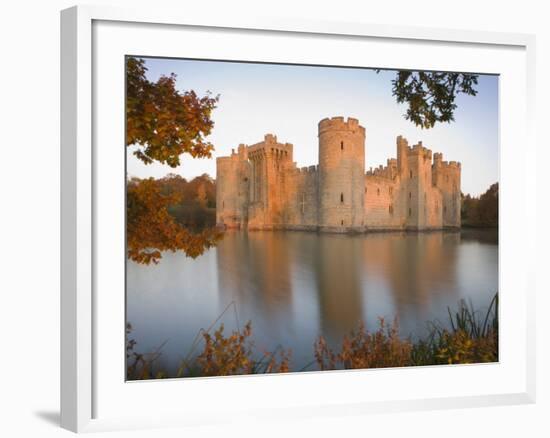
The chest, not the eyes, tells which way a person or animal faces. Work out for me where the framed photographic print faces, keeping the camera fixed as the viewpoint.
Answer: facing the viewer and to the right of the viewer
